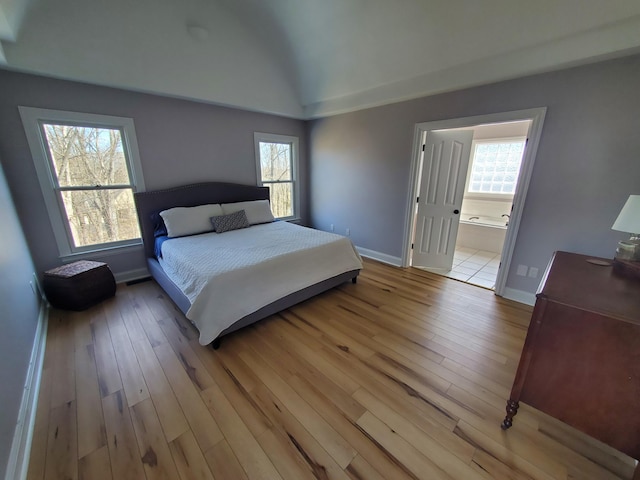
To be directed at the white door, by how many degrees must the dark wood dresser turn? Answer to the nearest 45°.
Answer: approximately 45° to its right

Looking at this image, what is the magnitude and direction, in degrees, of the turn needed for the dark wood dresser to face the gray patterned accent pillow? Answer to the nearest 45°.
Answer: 0° — it already faces it

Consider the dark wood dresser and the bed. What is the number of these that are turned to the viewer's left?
1

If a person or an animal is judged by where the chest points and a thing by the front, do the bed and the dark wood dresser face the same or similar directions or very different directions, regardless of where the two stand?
very different directions

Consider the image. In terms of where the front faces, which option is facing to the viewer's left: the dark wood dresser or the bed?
the dark wood dresser

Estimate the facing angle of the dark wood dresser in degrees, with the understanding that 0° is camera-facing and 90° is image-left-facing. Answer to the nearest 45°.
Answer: approximately 90°

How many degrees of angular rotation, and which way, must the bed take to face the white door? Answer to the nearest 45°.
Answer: approximately 45° to its left

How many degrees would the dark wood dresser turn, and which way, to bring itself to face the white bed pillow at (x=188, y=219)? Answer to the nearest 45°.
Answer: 0° — it already faces it
